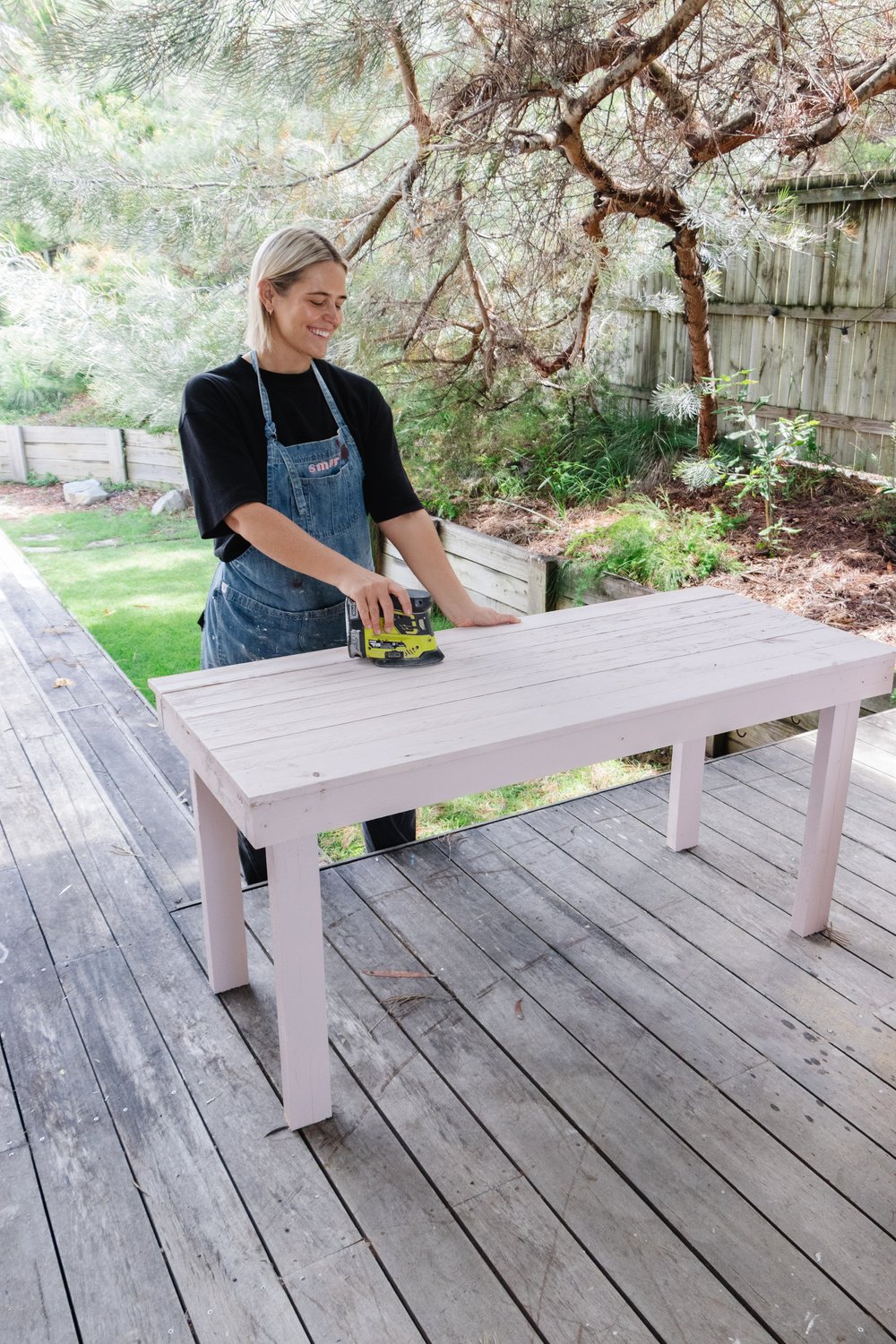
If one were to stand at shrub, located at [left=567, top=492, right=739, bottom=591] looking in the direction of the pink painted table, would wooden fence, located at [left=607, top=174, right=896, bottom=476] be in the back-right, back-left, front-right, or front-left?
back-left

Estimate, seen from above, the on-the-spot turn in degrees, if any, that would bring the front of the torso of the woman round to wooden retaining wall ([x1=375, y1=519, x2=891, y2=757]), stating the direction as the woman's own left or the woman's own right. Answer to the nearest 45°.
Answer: approximately 135° to the woman's own left

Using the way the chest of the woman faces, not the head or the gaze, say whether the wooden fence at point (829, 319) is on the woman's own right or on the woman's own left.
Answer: on the woman's own left

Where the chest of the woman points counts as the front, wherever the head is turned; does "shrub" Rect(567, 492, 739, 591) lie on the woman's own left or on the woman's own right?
on the woman's own left

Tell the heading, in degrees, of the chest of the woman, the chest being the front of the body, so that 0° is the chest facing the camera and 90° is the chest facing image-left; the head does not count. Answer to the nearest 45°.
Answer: approximately 315°
